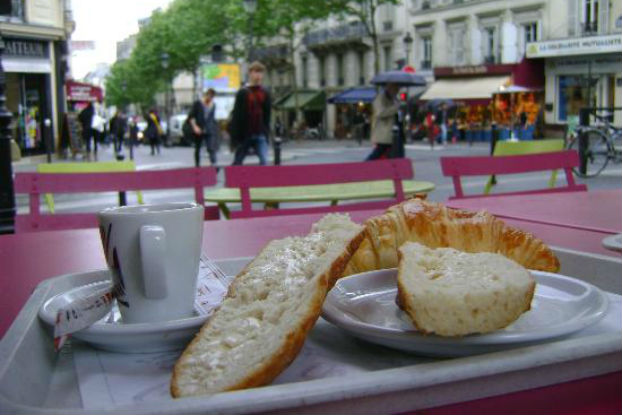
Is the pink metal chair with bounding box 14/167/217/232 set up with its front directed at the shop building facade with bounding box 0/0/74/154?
no

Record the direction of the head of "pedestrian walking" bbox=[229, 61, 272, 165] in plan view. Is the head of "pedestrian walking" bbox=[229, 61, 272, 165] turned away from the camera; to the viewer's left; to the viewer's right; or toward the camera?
toward the camera

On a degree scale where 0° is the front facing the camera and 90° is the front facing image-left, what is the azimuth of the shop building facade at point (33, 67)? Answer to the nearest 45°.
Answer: approximately 315°

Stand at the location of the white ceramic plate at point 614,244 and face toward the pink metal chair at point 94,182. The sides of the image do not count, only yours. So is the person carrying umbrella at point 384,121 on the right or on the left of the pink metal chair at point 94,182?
right

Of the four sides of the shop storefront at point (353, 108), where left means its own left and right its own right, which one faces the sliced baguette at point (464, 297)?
front

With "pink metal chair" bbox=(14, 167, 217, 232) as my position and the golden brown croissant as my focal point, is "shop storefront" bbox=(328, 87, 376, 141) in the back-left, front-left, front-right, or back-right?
back-left

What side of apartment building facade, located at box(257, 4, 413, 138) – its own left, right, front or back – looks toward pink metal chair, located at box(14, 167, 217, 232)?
front

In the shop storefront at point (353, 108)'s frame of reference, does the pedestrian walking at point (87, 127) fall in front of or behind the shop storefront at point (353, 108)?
in front

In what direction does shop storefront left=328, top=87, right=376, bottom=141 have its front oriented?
toward the camera

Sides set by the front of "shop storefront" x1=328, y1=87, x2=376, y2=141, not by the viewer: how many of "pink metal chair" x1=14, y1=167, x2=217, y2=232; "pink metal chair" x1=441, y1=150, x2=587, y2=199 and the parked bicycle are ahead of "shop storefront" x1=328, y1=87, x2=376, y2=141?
3

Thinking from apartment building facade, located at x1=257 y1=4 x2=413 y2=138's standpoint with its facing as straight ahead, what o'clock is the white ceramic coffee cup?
The white ceramic coffee cup is roughly at 12 o'clock from the apartment building facade.

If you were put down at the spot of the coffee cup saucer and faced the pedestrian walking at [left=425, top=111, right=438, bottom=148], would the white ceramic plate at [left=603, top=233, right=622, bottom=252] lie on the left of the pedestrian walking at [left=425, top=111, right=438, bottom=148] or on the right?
right

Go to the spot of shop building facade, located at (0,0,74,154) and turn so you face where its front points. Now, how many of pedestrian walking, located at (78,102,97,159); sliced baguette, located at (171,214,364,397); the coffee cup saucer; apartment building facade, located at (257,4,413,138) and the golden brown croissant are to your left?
2
